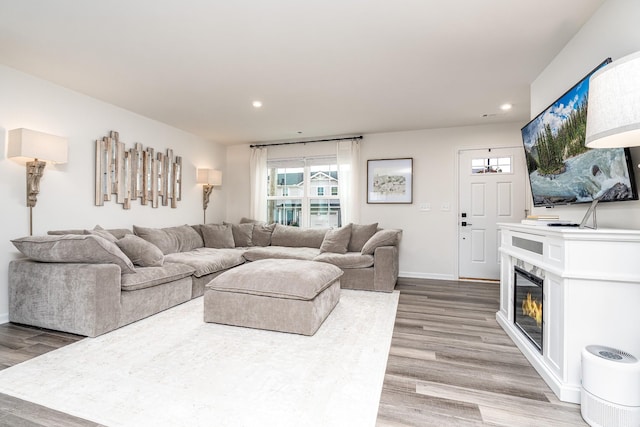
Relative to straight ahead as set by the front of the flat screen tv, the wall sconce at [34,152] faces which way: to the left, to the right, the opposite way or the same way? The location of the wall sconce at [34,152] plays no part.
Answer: the opposite way

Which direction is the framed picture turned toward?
toward the camera

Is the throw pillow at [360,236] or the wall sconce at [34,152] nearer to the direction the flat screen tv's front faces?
the wall sconce

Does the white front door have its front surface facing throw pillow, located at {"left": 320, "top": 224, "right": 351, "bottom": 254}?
no

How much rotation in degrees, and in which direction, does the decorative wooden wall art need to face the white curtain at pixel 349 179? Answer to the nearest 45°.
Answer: approximately 45° to its left

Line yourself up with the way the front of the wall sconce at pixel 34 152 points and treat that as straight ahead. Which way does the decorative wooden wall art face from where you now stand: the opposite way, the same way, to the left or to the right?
the same way

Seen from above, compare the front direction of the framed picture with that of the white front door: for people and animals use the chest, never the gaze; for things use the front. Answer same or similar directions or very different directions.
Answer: same or similar directions

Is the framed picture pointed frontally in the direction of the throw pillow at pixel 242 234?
no

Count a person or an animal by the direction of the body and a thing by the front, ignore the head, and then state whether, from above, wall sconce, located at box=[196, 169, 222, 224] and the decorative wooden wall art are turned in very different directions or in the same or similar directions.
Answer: same or similar directions

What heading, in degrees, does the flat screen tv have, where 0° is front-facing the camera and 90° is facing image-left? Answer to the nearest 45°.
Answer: approximately 45°

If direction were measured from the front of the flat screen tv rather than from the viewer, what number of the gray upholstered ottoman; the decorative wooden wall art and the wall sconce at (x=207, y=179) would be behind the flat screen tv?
0

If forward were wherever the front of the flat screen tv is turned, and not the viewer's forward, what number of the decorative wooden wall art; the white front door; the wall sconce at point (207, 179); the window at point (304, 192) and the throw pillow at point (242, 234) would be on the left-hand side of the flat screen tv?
0

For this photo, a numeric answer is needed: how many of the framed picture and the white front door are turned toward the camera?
2

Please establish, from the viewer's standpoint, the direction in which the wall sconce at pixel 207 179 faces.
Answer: facing the viewer and to the right of the viewer

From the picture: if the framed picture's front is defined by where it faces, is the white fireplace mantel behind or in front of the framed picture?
in front

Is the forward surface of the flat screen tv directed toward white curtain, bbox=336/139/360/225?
no

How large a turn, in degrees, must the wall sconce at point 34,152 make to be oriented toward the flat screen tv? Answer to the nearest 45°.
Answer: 0° — it already faces it

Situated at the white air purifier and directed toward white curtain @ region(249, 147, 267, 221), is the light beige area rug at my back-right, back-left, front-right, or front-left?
front-left

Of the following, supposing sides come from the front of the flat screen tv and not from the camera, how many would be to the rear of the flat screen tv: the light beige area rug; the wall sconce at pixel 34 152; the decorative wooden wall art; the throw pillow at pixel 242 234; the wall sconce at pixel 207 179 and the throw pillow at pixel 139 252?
0

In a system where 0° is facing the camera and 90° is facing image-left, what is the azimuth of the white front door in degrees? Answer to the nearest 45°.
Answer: approximately 0°
